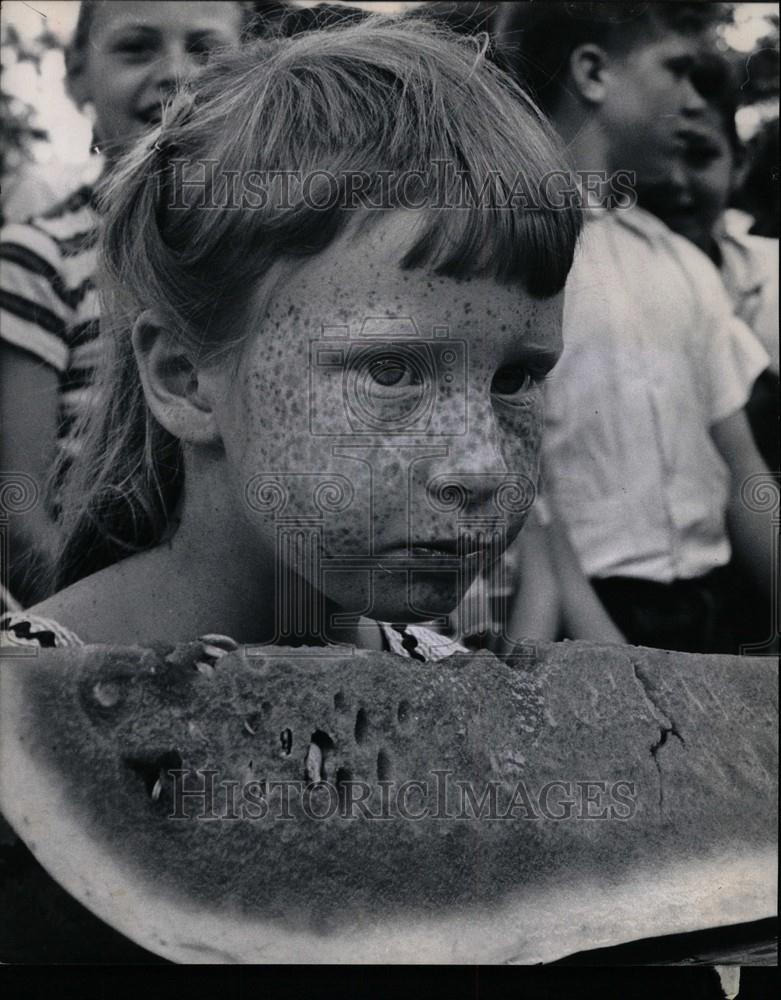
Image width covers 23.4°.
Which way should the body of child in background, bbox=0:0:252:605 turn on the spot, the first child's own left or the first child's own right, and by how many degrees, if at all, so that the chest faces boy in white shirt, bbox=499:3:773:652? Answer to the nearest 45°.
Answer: approximately 45° to the first child's own left

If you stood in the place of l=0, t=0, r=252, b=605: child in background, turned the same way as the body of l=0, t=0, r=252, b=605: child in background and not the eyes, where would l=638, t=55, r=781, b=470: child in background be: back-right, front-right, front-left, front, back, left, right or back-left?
front-left

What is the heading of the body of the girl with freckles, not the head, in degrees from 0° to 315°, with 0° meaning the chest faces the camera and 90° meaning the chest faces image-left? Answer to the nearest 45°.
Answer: approximately 315°

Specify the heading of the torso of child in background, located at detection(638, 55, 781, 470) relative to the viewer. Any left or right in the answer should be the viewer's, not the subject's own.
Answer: facing the viewer and to the left of the viewer
